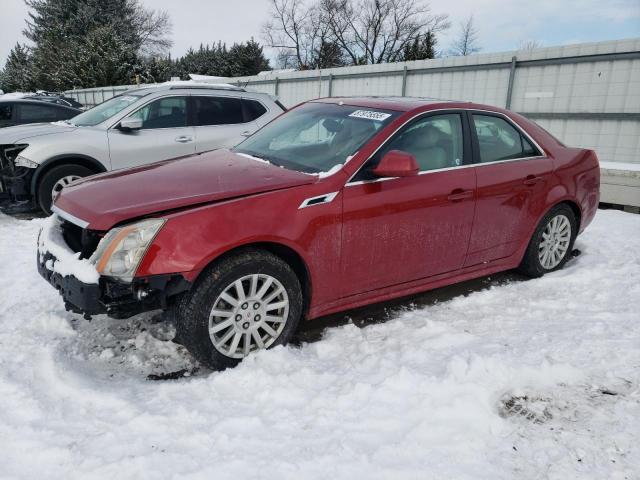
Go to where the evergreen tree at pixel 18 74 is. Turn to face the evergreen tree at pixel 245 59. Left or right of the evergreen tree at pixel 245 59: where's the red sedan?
right

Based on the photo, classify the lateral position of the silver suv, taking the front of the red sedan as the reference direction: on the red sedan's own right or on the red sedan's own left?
on the red sedan's own right

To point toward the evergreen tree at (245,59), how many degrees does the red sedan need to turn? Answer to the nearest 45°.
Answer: approximately 135° to its right

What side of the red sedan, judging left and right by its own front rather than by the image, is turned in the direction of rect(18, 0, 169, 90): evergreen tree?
right

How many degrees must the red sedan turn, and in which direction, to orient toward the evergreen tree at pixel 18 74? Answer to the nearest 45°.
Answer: approximately 90° to its right

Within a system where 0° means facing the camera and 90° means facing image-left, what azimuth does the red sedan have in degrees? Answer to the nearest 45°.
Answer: approximately 45°
